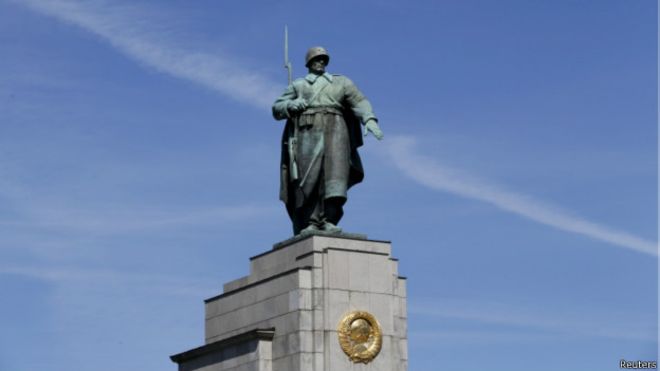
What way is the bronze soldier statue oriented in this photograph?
toward the camera
